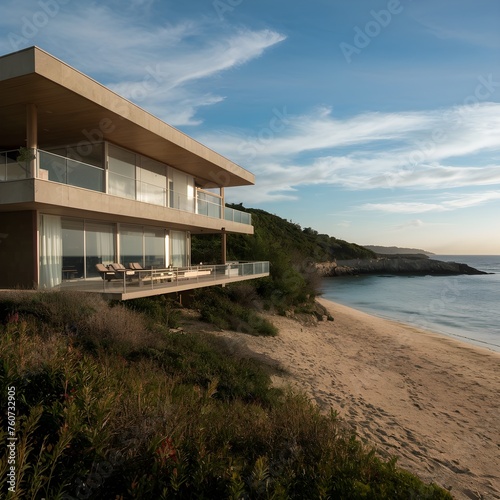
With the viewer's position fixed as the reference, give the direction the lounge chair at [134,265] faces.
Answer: facing to the right of the viewer

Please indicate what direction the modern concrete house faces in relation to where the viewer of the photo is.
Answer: facing the viewer and to the right of the viewer
